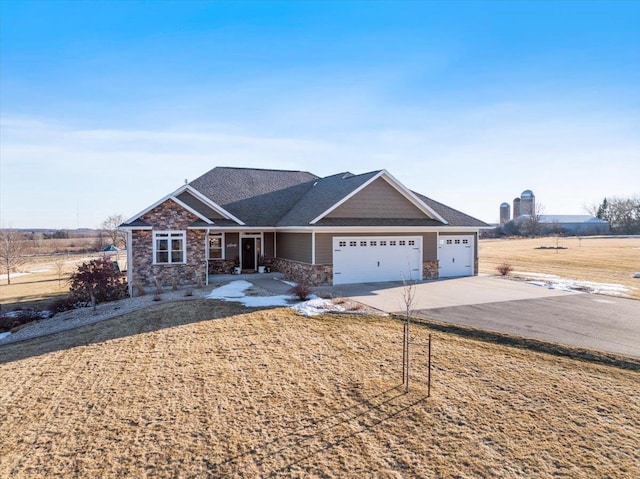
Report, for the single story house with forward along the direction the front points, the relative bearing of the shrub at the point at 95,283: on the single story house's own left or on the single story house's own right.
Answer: on the single story house's own right

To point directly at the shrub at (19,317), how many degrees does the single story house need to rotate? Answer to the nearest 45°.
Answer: approximately 45° to its right

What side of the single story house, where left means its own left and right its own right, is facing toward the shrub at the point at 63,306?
right

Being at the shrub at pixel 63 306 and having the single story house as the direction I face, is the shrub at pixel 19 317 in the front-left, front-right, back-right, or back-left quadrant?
back-right

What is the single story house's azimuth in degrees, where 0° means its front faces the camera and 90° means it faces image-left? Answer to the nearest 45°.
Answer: approximately 0°
